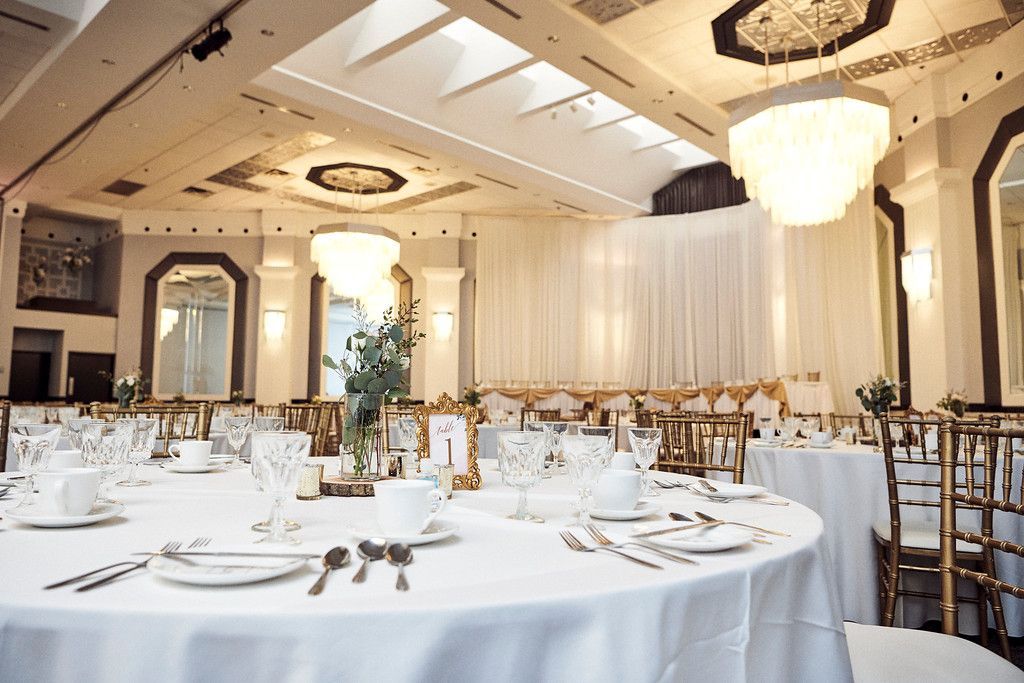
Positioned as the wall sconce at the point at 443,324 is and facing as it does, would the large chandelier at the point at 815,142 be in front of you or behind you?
in front

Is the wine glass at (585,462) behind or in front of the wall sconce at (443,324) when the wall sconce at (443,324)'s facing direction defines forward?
in front

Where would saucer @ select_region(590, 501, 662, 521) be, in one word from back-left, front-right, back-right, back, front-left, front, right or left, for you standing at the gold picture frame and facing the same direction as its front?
front-left

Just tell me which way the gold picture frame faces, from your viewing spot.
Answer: facing the viewer

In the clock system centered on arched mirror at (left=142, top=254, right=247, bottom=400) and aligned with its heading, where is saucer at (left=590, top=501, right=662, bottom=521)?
The saucer is roughly at 12 o'clock from the arched mirror.

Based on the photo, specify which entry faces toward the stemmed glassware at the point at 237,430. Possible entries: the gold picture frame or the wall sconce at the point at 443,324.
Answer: the wall sconce

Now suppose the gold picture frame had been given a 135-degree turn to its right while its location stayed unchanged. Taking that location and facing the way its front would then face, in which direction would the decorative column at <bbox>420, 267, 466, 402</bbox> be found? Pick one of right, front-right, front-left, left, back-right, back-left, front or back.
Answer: front-right

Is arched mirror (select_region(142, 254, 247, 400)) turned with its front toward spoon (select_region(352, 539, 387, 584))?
yes

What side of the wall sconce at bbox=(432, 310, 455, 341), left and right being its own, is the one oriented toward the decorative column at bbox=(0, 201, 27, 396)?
right

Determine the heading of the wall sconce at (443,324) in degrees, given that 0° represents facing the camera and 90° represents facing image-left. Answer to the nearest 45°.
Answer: approximately 0°

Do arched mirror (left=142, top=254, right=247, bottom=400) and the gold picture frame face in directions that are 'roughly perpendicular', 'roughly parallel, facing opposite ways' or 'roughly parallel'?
roughly parallel

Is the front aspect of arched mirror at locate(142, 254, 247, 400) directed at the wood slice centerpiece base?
yes

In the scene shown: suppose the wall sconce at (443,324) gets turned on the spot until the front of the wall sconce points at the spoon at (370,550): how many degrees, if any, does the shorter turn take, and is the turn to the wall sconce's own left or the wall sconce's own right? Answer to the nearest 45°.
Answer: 0° — it already faces it

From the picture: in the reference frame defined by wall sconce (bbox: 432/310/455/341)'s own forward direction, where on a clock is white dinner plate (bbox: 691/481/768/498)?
The white dinner plate is roughly at 12 o'clock from the wall sconce.

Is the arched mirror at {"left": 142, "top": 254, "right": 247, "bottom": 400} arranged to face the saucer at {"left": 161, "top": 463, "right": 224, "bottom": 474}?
yes

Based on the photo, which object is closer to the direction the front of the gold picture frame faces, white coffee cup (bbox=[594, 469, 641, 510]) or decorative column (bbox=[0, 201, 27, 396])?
the white coffee cup

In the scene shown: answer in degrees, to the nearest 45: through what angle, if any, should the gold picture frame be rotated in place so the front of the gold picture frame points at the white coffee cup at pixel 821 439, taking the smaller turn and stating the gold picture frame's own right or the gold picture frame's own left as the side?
approximately 135° to the gold picture frame's own left

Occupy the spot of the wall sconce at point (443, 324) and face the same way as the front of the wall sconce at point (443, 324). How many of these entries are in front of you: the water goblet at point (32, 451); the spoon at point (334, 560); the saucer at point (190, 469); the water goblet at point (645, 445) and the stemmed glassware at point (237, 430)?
5

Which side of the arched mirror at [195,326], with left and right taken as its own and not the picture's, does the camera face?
front
